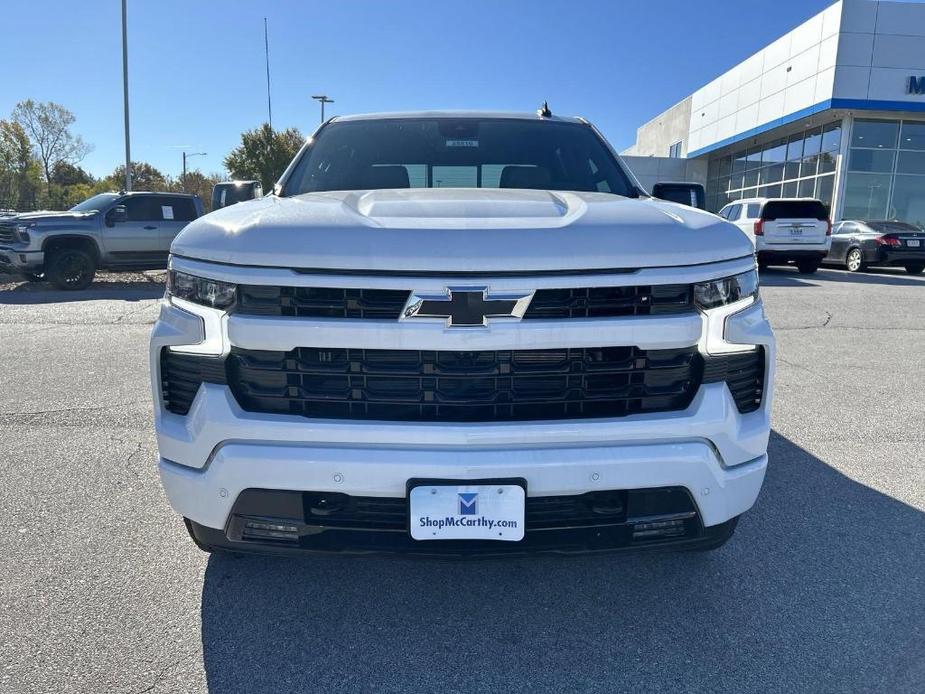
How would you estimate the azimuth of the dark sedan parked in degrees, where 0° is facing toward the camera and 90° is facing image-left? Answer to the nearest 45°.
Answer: approximately 135°

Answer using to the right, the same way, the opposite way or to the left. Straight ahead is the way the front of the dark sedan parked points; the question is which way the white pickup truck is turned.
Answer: the opposite way

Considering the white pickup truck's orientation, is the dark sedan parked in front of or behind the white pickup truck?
behind

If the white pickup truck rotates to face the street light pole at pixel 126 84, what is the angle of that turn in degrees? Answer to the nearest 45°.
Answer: approximately 135° to its right

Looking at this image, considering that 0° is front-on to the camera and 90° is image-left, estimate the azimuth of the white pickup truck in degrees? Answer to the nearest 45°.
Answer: approximately 0°

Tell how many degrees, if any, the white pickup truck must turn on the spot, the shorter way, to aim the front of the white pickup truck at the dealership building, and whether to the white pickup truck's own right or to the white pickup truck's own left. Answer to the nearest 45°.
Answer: approximately 135° to the white pickup truck's own left

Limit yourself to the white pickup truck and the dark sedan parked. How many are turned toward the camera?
1

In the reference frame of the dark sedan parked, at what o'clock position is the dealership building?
The dealership building is roughly at 1 o'clock from the dark sedan parked.

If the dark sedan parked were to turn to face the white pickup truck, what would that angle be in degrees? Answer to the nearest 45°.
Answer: approximately 135° to its left
